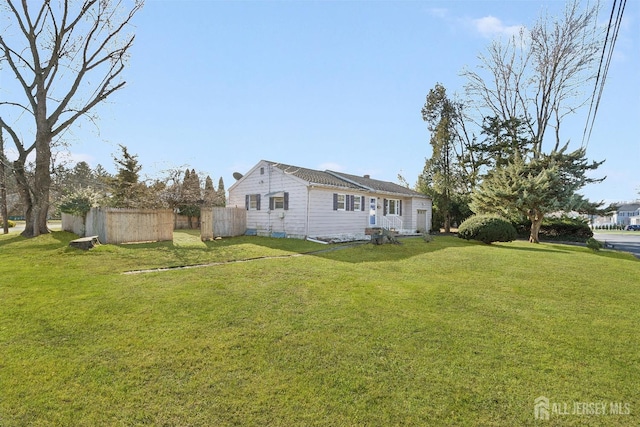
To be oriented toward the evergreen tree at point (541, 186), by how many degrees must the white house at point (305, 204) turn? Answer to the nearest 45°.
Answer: approximately 45° to its left

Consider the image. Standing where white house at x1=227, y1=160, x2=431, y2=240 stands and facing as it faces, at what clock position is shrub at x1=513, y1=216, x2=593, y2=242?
The shrub is roughly at 10 o'clock from the white house.

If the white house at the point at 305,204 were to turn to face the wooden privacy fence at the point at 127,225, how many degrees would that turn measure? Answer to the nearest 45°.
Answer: approximately 90° to its right

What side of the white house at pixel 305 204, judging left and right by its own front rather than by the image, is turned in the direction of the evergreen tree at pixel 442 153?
left

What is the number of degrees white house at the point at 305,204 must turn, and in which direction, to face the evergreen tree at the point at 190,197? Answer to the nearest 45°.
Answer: approximately 180°

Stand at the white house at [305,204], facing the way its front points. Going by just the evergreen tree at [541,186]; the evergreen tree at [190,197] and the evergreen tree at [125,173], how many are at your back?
2

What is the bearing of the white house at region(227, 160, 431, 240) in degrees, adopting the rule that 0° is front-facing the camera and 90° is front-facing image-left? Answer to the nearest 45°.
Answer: approximately 315°

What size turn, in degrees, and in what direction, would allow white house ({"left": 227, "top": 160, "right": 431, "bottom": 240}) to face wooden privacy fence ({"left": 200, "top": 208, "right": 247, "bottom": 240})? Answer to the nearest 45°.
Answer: approximately 135° to its right

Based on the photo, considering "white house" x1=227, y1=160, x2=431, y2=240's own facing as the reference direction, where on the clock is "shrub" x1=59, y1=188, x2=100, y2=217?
The shrub is roughly at 4 o'clock from the white house.
